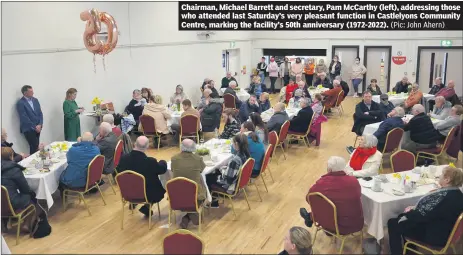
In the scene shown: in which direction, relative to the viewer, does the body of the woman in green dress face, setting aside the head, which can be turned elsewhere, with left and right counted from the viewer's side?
facing to the right of the viewer

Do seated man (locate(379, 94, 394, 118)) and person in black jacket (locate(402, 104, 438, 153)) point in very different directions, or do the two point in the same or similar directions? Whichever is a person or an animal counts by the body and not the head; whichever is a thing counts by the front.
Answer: very different directions

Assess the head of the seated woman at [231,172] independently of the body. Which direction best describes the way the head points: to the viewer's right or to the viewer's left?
to the viewer's left

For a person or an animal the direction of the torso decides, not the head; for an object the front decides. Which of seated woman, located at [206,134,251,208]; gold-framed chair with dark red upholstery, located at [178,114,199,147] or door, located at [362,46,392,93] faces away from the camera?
the gold-framed chair with dark red upholstery

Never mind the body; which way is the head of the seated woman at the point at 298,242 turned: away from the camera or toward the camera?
away from the camera

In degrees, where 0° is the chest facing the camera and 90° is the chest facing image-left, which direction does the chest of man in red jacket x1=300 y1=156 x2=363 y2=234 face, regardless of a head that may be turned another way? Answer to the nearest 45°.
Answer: approximately 135°

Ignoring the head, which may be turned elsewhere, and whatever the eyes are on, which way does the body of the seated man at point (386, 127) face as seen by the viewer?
to the viewer's left

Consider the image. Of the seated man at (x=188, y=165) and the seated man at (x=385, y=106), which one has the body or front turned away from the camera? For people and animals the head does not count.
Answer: the seated man at (x=188, y=165)

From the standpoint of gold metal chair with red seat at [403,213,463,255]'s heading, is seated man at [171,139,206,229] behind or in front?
in front

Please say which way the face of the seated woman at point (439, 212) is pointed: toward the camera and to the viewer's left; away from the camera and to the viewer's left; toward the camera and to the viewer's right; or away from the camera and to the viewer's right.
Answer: away from the camera and to the viewer's left

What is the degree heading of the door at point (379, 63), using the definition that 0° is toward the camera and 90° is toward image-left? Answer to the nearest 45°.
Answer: approximately 0°

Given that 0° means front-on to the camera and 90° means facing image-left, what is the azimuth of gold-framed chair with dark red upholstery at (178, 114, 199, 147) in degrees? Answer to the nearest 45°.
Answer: approximately 180°

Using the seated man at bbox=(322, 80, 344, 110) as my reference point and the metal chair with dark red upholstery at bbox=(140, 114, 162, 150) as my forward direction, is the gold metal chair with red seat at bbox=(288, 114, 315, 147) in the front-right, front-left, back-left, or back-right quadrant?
front-left
